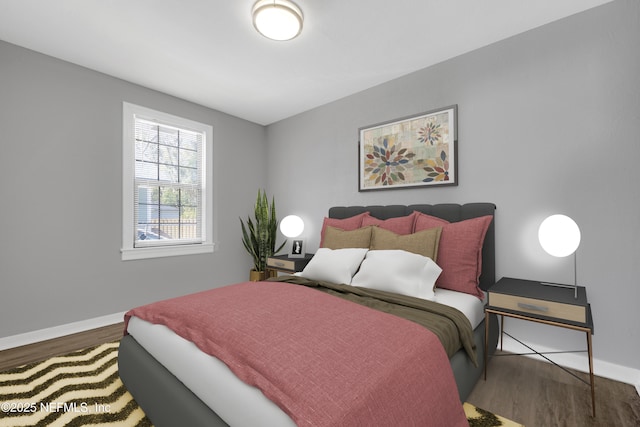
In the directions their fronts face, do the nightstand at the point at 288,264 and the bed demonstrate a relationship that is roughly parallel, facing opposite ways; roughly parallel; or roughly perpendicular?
roughly parallel

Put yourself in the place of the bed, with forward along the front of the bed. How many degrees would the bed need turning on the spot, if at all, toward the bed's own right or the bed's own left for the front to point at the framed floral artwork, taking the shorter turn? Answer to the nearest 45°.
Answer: approximately 180°

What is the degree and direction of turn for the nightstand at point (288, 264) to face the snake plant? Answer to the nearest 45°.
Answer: approximately 90° to its right

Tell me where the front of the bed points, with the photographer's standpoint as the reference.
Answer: facing the viewer and to the left of the viewer

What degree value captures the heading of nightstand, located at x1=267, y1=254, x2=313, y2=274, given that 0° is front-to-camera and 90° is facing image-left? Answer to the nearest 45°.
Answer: approximately 45°

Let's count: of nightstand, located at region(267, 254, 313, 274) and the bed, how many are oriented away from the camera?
0

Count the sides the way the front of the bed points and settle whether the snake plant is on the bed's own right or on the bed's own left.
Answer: on the bed's own right

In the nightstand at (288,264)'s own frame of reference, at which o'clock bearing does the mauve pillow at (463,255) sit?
The mauve pillow is roughly at 9 o'clock from the nightstand.

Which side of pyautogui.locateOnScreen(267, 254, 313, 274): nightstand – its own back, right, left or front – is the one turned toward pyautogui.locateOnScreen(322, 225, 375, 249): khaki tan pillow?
left

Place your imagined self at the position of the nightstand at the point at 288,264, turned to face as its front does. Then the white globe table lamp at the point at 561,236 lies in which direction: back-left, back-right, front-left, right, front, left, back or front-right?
left

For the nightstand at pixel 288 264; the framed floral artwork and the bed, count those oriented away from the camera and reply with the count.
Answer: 0

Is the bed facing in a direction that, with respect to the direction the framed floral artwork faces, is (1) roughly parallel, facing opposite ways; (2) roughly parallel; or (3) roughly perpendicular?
roughly parallel

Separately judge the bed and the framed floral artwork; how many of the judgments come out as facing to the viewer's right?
0
